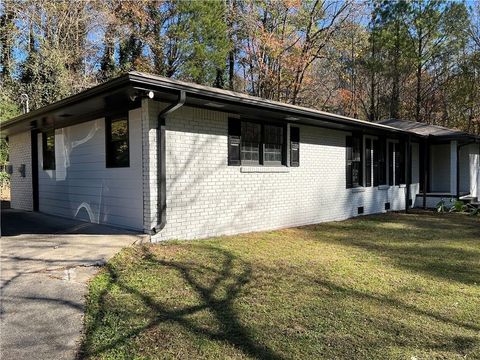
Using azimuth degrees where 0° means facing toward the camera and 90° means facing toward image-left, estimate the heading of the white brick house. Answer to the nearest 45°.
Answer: approximately 315°
